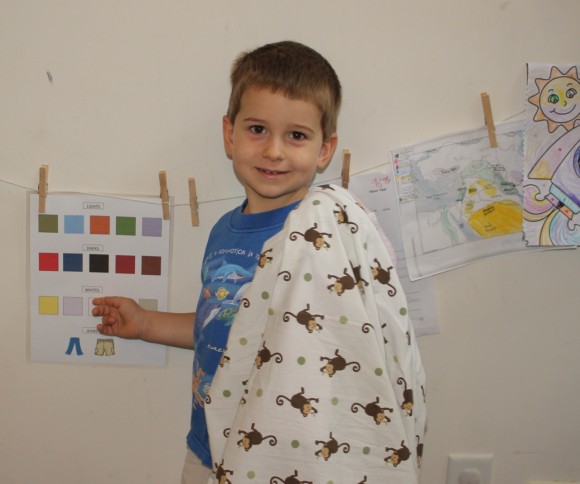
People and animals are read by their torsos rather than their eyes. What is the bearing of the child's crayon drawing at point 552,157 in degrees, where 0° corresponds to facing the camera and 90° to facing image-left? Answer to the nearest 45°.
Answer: approximately 0°

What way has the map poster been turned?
toward the camera

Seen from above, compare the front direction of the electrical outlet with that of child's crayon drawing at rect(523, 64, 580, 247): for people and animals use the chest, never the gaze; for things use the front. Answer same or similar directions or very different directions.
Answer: same or similar directions

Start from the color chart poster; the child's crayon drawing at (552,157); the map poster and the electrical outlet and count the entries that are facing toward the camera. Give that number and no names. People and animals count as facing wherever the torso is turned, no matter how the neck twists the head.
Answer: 4

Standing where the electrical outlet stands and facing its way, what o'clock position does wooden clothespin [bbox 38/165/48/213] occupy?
The wooden clothespin is roughly at 2 o'clock from the electrical outlet.

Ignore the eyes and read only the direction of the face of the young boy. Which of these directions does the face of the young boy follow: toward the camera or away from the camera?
toward the camera

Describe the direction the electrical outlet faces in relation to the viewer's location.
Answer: facing the viewer

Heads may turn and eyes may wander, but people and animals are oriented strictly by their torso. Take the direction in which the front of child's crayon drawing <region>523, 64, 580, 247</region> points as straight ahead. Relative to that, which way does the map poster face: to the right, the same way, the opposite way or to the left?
the same way

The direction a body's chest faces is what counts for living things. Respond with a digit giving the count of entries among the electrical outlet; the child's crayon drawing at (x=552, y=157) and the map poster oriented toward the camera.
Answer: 3
